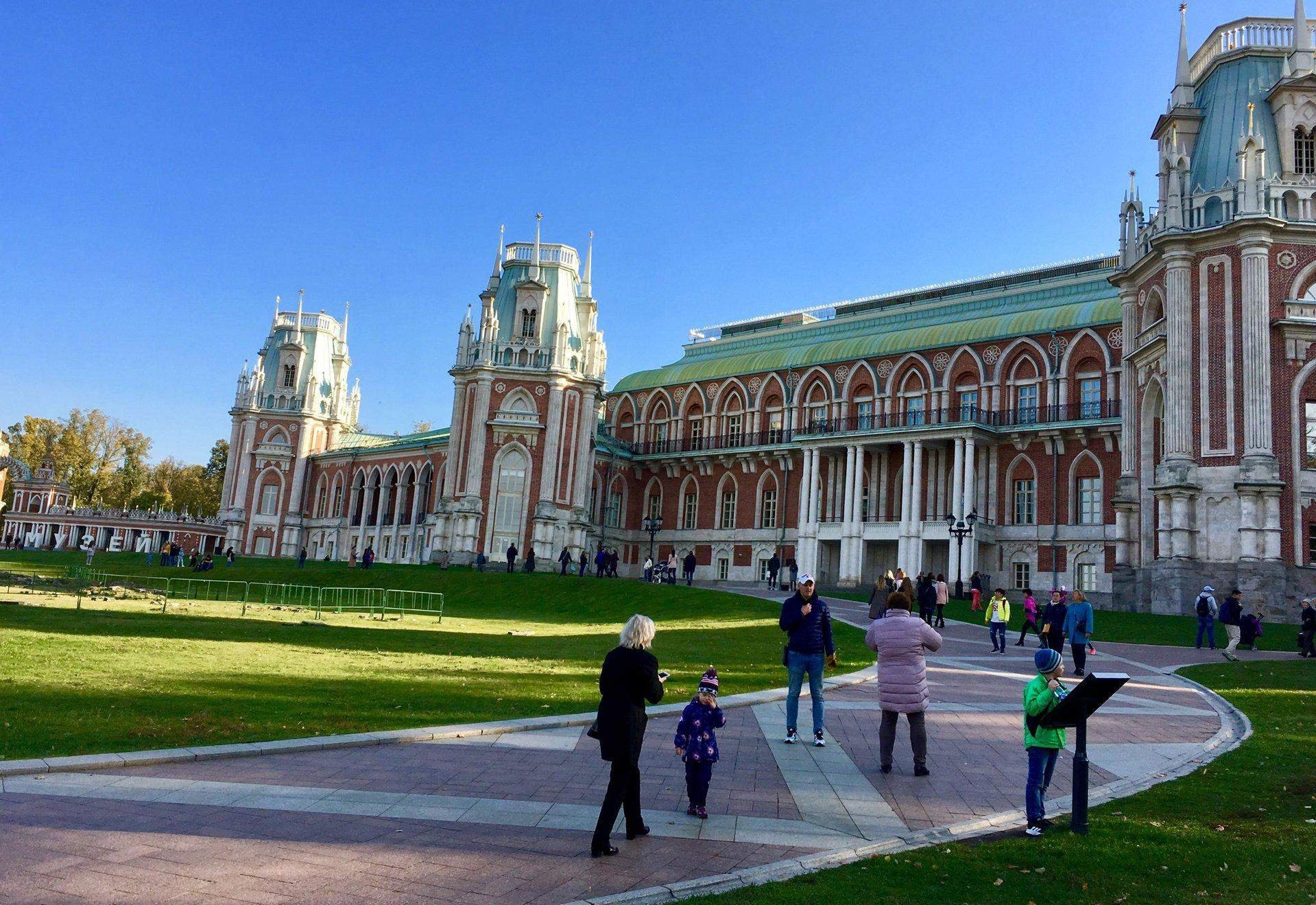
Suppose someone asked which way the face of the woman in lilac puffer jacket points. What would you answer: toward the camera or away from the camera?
away from the camera

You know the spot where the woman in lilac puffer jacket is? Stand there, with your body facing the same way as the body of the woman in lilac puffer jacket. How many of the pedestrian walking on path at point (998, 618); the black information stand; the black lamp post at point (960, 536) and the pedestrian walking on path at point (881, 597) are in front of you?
3

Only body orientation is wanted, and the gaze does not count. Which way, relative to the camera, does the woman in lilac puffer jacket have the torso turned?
away from the camera

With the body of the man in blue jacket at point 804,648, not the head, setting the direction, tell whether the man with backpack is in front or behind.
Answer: behind

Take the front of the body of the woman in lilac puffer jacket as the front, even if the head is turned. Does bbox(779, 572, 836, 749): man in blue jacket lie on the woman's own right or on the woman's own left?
on the woman's own left

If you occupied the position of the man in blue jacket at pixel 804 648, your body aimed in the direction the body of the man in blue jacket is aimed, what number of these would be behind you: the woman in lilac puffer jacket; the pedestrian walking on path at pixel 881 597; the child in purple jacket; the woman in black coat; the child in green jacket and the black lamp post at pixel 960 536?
2

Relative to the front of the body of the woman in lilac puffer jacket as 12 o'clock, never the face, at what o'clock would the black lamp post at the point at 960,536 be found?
The black lamp post is roughly at 12 o'clock from the woman in lilac puffer jacket.

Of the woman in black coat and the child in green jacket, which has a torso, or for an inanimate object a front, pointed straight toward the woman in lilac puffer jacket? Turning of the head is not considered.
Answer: the woman in black coat

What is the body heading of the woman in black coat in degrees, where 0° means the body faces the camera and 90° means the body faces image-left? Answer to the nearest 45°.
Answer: approximately 225°

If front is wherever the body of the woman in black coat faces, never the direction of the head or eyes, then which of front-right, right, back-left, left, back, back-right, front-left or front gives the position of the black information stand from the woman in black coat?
front-right

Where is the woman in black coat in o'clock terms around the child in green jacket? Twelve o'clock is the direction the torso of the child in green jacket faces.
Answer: The woman in black coat is roughly at 5 o'clock from the child in green jacket.

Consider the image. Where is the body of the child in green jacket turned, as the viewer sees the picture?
to the viewer's right

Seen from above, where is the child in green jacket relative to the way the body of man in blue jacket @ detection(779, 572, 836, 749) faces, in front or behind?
in front

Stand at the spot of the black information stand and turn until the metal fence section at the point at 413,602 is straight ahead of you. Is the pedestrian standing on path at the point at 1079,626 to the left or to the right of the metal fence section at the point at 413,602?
right
